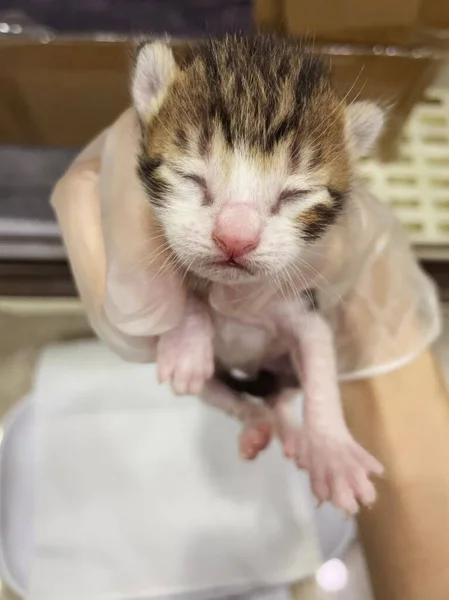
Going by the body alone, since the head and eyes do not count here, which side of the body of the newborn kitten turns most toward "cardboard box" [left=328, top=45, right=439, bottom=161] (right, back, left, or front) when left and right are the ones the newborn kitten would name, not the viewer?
back

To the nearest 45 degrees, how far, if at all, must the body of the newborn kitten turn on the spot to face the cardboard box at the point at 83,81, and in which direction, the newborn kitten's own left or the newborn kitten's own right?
approximately 135° to the newborn kitten's own right

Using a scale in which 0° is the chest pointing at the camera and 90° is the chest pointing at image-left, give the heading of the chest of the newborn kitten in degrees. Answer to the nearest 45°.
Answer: approximately 0°

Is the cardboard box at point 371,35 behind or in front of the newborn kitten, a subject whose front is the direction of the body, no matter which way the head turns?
behind

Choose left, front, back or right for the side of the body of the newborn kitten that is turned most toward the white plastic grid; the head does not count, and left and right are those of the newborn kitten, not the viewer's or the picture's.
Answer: back
